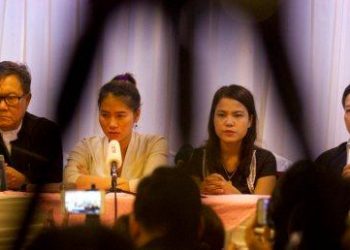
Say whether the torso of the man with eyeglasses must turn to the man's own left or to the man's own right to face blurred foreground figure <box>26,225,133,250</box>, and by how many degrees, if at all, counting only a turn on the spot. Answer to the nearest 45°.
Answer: approximately 45° to the man's own left

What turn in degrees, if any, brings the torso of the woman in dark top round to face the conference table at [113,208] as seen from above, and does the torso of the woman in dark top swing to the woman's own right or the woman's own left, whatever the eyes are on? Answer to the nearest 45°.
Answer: approximately 45° to the woman's own right

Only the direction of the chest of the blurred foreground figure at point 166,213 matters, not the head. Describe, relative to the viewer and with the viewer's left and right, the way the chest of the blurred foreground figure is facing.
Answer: facing away from the viewer and to the left of the viewer

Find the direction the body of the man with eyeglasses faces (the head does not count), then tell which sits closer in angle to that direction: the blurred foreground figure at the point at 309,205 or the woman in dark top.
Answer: the blurred foreground figure

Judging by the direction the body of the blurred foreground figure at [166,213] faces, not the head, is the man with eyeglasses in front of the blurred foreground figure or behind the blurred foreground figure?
in front

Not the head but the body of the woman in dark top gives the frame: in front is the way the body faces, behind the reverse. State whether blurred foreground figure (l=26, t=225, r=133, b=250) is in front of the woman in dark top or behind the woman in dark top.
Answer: in front

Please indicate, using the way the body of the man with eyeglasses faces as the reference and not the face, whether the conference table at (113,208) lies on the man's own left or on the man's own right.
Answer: on the man's own left

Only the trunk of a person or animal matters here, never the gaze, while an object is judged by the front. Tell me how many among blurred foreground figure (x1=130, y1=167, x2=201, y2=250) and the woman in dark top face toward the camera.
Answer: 1
